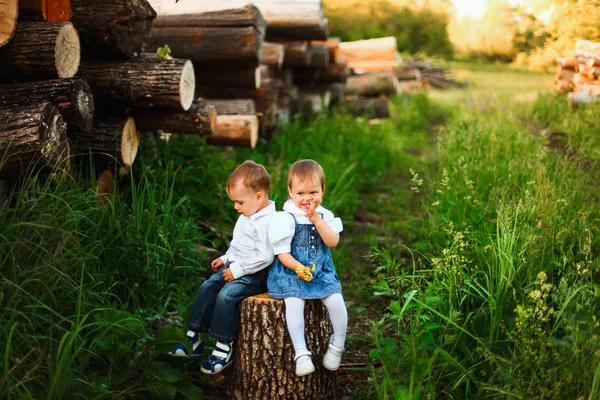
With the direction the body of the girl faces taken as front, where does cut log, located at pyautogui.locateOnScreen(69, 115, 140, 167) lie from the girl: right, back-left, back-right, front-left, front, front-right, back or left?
back-right

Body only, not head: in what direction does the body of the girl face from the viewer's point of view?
toward the camera

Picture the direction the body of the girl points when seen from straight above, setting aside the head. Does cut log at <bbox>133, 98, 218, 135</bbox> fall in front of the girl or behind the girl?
behind

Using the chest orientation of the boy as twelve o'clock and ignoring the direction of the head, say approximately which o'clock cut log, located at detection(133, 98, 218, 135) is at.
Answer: The cut log is roughly at 4 o'clock from the boy.

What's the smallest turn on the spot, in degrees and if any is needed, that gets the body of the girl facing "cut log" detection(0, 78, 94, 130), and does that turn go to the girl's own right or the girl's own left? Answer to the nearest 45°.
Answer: approximately 135° to the girl's own right

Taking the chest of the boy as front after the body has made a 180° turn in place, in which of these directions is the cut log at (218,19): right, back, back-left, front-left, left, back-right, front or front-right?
front-left

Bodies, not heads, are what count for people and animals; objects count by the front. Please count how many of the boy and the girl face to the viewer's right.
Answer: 0

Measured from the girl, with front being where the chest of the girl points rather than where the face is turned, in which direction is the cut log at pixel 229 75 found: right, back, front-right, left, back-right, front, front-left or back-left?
back

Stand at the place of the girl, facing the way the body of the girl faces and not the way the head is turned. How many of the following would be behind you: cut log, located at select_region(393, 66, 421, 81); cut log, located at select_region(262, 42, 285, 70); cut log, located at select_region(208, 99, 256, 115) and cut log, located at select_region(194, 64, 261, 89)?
4

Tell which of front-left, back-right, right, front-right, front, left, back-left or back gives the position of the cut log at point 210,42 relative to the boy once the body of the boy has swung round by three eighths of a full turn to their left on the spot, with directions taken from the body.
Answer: left

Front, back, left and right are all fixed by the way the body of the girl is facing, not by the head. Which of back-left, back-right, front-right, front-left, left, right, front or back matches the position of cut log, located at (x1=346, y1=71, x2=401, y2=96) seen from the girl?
back
